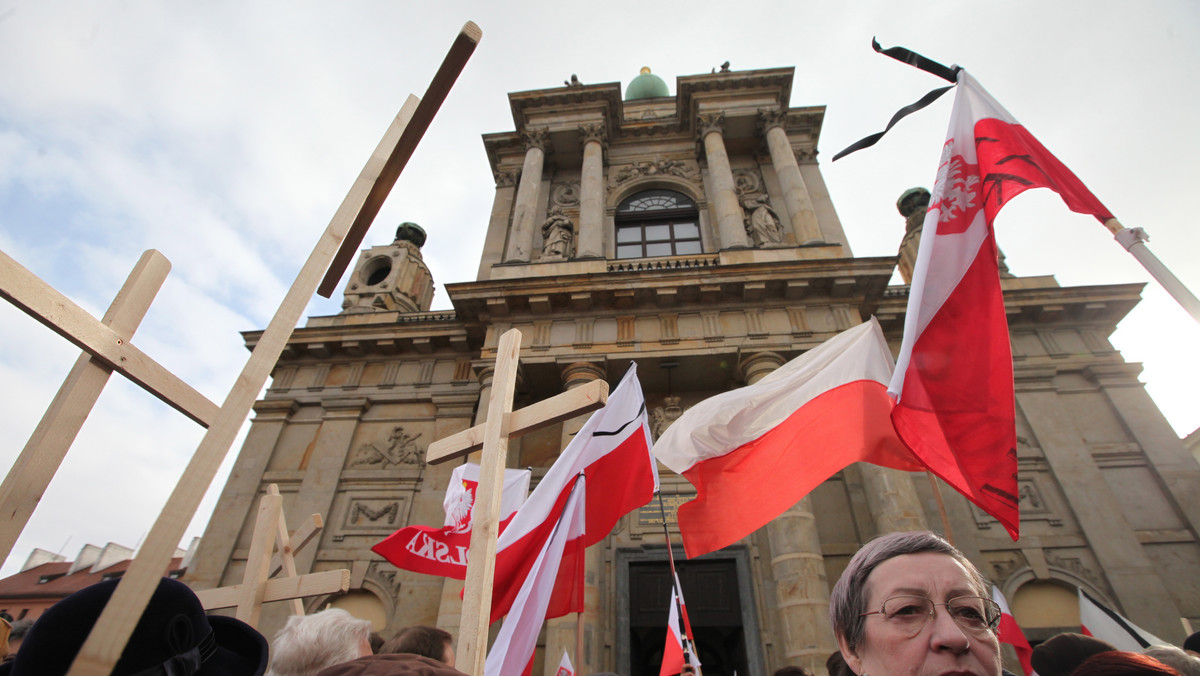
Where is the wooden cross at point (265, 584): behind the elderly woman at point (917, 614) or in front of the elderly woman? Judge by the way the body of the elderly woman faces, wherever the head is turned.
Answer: behind

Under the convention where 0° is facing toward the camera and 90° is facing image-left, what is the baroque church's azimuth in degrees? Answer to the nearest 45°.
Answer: approximately 0°

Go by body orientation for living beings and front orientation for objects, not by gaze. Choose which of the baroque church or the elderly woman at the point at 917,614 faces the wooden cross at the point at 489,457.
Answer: the baroque church

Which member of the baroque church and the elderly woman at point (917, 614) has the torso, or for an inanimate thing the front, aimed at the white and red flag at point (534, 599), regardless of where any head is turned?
the baroque church

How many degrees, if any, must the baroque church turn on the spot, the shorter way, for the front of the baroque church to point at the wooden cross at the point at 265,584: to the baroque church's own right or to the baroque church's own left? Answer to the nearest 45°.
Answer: approximately 45° to the baroque church's own right

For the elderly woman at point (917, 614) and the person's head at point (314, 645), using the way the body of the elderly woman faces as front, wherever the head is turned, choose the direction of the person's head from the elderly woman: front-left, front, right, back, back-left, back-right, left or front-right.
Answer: back-right

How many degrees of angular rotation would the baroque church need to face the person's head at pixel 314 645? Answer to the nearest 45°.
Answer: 0° — it already faces them

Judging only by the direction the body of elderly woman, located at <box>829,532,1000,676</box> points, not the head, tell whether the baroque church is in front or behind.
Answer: behind

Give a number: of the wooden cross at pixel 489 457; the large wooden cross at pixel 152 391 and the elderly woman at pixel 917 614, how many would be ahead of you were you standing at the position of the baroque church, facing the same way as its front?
3

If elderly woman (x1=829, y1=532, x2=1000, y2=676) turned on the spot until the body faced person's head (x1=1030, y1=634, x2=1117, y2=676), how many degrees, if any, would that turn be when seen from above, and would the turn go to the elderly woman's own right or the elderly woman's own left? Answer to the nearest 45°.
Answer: approximately 135° to the elderly woman's own left

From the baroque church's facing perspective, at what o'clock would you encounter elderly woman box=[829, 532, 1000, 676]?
The elderly woman is roughly at 12 o'clock from the baroque church.
